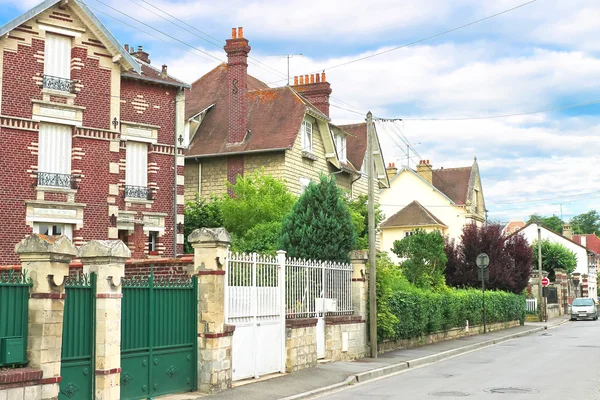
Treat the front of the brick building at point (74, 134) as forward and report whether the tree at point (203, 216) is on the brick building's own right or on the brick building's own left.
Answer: on the brick building's own left

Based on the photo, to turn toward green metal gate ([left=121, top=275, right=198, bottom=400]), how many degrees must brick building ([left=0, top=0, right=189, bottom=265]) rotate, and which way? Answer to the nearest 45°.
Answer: approximately 45° to its right

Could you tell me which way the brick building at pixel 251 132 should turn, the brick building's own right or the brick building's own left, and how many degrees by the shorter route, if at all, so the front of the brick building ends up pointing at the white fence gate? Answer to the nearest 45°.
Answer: approximately 45° to the brick building's own right

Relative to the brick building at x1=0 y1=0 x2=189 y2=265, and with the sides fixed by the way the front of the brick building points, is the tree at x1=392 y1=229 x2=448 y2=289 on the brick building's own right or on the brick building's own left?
on the brick building's own left

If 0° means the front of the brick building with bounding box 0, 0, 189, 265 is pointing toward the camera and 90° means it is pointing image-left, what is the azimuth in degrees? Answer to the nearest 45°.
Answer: approximately 315°

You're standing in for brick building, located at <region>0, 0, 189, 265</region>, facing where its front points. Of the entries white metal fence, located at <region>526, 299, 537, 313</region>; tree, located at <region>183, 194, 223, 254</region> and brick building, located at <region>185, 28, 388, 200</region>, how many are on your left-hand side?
3

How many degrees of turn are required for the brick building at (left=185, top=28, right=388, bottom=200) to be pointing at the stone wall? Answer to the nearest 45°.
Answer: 0° — it already faces it

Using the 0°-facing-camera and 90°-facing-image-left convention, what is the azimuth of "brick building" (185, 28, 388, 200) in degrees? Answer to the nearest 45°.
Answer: approximately 315°

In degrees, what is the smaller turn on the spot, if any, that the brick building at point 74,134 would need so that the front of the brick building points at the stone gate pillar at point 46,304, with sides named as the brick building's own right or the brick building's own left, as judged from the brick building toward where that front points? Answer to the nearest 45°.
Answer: approximately 45° to the brick building's own right
